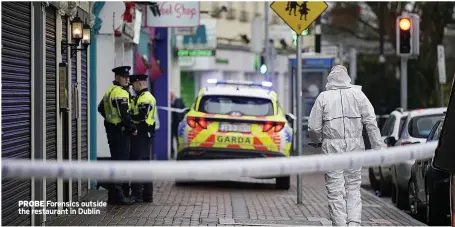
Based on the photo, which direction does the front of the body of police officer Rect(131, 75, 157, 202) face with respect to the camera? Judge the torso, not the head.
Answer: to the viewer's left

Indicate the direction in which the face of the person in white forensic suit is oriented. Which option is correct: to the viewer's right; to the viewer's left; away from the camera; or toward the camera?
away from the camera

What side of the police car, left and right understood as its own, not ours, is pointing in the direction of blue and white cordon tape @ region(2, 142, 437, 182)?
back

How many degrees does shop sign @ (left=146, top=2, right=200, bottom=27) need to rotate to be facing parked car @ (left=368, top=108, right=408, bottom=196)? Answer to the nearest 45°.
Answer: approximately 45° to its left

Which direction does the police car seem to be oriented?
away from the camera

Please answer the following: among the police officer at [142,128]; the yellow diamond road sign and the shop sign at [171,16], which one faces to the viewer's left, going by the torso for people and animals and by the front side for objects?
the police officer

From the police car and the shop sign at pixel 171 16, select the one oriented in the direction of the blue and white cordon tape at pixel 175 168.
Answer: the shop sign

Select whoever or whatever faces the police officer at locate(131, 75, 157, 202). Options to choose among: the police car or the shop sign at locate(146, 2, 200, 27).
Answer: the shop sign
